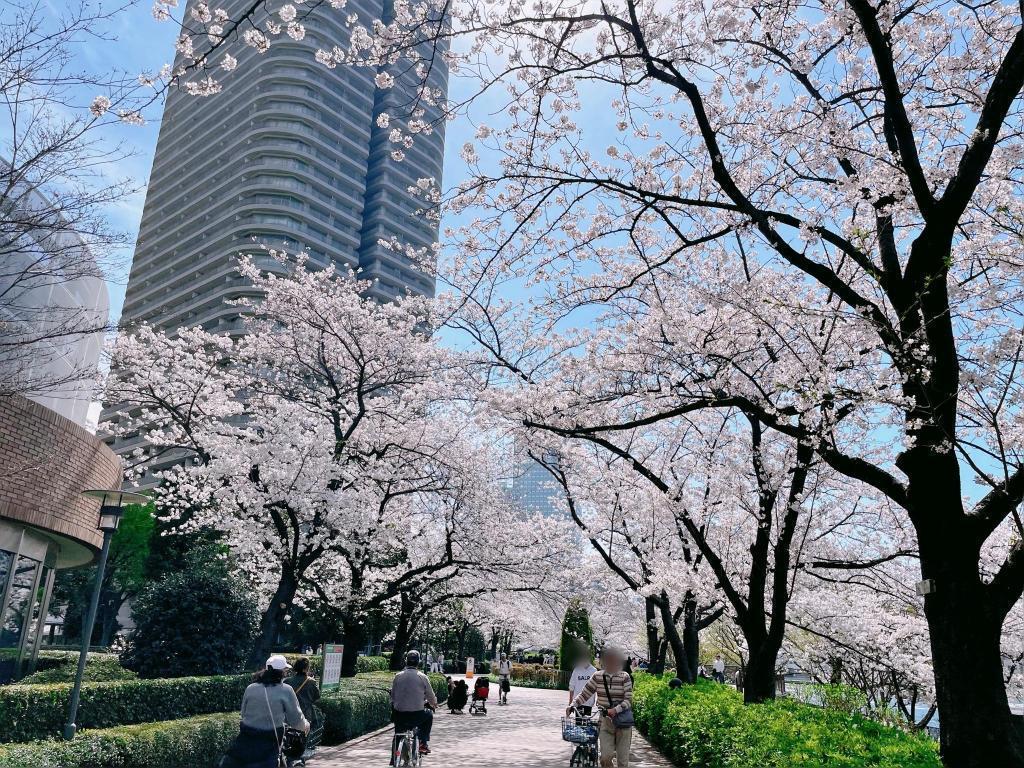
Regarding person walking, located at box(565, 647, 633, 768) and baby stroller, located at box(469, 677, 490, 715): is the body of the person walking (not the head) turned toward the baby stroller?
no

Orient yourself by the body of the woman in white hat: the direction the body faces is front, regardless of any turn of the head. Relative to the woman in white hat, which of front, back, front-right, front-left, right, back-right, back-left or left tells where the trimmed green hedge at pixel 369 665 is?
front-left

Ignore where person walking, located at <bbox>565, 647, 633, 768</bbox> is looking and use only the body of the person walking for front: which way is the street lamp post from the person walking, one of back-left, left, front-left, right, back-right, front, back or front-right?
right

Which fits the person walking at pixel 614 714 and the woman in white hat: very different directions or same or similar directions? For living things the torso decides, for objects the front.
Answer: very different directions

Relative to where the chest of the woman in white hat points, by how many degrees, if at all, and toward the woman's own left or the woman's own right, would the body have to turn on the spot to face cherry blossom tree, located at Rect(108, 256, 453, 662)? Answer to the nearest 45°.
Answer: approximately 45° to the woman's own left

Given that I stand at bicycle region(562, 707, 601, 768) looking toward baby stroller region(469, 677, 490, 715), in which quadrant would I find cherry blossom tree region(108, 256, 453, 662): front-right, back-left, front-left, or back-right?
front-left

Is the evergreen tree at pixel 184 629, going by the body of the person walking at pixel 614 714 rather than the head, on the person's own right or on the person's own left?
on the person's own right

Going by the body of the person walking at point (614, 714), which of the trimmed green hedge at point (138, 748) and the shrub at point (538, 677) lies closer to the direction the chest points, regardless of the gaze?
the trimmed green hedge

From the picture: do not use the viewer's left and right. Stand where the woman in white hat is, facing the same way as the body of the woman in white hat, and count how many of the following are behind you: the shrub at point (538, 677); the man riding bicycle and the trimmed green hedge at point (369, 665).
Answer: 0

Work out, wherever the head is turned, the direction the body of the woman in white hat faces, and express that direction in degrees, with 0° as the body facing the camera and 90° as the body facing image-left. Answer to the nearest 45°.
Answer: approximately 225°

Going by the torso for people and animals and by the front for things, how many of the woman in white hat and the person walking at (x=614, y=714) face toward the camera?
1

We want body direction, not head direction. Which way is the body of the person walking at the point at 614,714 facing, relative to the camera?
toward the camera

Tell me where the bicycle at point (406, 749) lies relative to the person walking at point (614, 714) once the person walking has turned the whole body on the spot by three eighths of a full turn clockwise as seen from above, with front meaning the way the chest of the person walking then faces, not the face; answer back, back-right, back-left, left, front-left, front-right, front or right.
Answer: front-left

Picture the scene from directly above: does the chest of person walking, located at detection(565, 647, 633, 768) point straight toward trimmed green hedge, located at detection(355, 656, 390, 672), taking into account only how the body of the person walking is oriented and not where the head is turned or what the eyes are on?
no

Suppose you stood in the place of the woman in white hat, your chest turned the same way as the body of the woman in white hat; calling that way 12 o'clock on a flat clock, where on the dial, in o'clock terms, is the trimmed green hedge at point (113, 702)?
The trimmed green hedge is roughly at 10 o'clock from the woman in white hat.

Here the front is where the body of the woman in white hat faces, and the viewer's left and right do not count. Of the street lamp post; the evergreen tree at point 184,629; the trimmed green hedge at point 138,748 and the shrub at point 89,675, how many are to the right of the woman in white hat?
0

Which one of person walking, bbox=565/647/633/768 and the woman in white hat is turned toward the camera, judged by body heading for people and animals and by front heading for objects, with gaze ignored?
the person walking
